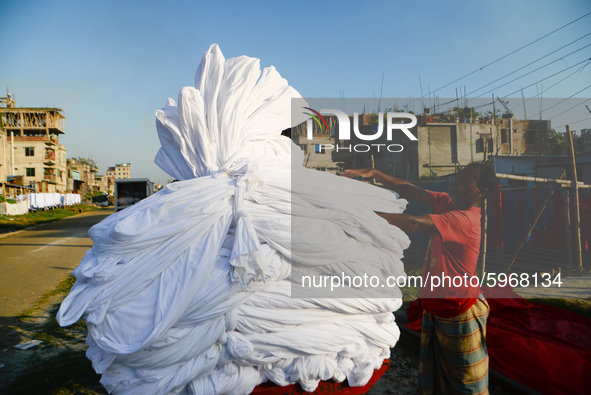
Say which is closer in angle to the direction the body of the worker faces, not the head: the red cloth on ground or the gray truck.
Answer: the gray truck

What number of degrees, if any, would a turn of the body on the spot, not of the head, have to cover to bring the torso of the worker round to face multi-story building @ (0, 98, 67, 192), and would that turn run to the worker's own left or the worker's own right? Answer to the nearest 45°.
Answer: approximately 45° to the worker's own right

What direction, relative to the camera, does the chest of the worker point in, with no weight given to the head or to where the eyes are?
to the viewer's left

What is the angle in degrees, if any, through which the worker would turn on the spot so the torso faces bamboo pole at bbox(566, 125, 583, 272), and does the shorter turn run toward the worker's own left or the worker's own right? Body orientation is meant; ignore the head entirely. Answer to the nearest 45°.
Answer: approximately 135° to the worker's own right

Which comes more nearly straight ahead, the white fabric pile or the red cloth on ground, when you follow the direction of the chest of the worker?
the white fabric pile

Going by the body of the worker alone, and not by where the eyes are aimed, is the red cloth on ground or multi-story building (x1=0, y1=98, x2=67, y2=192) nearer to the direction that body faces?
the multi-story building

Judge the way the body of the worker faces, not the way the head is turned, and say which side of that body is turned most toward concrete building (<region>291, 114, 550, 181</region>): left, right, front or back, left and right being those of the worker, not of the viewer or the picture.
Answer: right

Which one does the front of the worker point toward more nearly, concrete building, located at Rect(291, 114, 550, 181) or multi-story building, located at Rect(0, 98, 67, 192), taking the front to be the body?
the multi-story building
